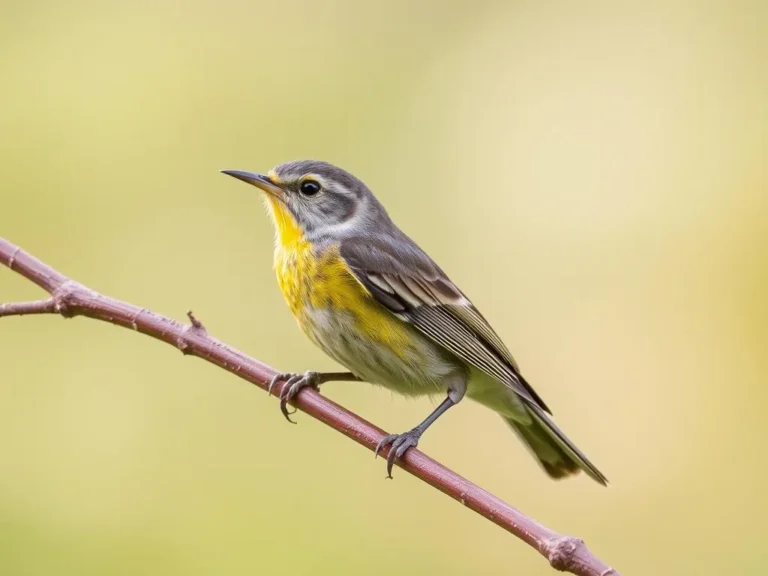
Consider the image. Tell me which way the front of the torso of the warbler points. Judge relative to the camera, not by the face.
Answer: to the viewer's left
